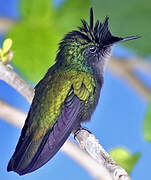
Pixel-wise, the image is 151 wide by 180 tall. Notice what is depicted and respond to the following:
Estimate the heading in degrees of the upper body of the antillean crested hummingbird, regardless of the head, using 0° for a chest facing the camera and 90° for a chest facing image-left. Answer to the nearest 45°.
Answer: approximately 225°
